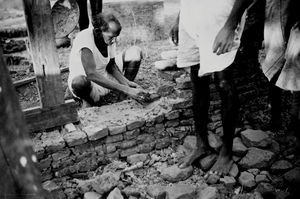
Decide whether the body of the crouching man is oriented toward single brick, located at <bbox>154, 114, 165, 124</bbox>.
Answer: yes

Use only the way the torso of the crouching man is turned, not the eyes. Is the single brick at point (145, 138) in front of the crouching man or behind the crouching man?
in front

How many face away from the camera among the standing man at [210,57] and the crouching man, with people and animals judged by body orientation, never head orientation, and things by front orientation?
0

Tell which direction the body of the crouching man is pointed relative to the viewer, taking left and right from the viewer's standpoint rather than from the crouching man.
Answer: facing the viewer and to the right of the viewer

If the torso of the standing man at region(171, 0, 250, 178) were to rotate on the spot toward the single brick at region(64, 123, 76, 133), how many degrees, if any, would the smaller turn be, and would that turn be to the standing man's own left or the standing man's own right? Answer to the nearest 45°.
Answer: approximately 45° to the standing man's own right

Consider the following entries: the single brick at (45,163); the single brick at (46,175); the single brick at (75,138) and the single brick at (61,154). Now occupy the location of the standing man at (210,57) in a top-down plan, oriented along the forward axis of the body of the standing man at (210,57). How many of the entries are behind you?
0

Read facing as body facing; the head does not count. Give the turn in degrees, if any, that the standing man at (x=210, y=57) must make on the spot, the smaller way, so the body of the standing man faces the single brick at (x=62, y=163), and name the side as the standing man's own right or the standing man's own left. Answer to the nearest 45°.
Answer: approximately 45° to the standing man's own right

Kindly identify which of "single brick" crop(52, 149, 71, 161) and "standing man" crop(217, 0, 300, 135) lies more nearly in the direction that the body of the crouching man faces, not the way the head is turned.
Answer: the standing man

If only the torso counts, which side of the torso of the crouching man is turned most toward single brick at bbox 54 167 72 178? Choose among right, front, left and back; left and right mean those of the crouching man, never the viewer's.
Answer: right

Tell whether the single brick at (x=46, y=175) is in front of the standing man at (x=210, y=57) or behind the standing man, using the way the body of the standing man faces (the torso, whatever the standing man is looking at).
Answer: in front

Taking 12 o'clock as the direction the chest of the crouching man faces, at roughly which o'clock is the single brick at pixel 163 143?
The single brick is roughly at 12 o'clock from the crouching man.

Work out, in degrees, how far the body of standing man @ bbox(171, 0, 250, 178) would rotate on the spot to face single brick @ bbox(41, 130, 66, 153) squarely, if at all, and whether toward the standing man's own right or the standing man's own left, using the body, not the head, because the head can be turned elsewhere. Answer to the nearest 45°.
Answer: approximately 45° to the standing man's own right

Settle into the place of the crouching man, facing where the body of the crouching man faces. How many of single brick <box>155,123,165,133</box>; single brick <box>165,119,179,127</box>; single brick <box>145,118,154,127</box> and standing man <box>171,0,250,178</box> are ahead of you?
4

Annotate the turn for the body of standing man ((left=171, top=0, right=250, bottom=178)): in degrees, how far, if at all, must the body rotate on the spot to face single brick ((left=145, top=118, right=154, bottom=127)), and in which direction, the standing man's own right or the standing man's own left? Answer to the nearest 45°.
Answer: approximately 90° to the standing man's own right

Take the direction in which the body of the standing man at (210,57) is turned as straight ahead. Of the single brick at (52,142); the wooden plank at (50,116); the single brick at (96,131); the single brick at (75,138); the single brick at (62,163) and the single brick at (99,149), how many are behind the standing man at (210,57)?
0

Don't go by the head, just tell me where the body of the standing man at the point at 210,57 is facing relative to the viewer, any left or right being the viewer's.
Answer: facing the viewer and to the left of the viewer

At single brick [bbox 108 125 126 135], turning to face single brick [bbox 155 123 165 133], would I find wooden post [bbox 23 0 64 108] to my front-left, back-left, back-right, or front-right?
back-left

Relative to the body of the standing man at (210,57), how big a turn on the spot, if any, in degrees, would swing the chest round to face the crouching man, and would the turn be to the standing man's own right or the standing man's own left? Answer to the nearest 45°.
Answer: approximately 90° to the standing man's own right

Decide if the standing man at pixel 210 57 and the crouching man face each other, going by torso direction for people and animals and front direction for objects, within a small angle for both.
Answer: no

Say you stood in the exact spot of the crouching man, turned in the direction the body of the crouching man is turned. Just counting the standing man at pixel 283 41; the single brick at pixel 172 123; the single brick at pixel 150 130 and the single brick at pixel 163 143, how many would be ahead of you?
4

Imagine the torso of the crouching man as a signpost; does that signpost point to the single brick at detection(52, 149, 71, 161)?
no
